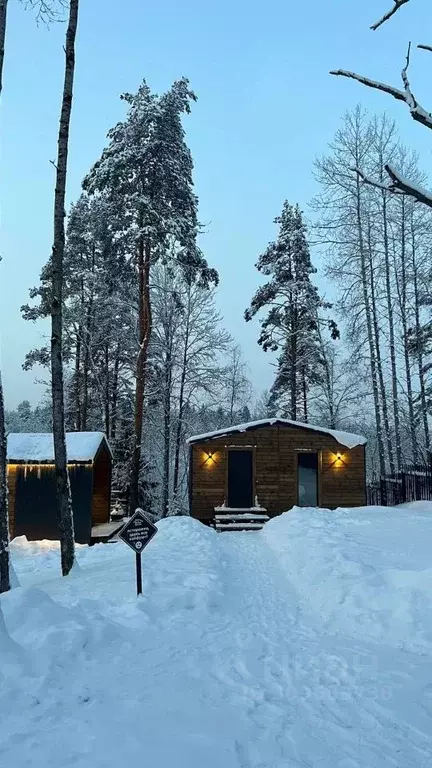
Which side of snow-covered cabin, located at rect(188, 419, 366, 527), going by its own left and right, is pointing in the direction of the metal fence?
left

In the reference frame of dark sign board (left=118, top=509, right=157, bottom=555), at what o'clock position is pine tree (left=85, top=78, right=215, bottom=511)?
The pine tree is roughly at 6 o'clock from the dark sign board.

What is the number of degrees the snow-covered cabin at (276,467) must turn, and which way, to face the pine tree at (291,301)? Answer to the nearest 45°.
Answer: approximately 180°

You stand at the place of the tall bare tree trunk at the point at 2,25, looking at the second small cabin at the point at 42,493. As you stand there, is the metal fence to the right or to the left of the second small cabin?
right

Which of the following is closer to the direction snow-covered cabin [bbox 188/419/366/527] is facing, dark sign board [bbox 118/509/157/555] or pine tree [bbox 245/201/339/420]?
the dark sign board

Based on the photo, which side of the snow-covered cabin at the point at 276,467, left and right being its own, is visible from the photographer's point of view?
front

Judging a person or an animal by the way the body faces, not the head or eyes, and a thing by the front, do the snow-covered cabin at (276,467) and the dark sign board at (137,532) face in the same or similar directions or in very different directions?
same or similar directions

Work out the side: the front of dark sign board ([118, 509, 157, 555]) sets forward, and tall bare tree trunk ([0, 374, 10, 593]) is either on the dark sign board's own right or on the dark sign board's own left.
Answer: on the dark sign board's own right

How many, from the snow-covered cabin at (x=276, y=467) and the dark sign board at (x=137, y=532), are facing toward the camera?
2

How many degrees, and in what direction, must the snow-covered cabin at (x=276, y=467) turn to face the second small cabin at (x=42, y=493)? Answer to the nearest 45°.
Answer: approximately 45° to its right

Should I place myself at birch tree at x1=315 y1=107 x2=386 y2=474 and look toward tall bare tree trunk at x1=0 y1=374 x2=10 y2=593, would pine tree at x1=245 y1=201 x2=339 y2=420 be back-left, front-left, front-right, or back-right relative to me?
back-right

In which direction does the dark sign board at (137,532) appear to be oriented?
toward the camera
